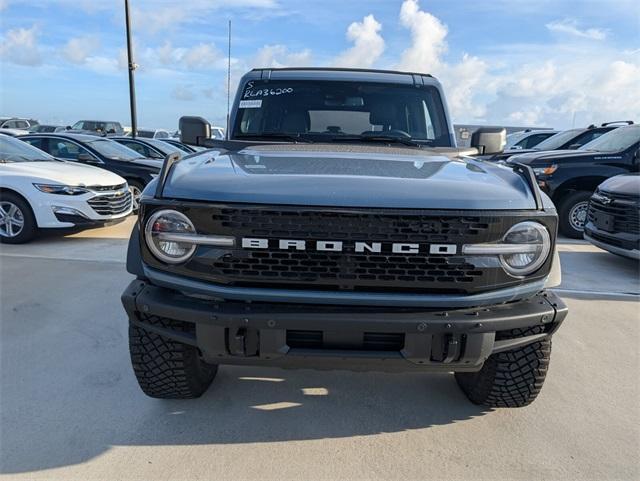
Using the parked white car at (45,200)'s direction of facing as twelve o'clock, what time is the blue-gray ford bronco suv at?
The blue-gray ford bronco suv is roughly at 1 o'clock from the parked white car.

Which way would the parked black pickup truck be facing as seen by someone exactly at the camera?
facing the viewer and to the left of the viewer

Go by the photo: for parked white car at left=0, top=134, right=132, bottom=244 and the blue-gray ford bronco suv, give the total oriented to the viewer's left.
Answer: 0

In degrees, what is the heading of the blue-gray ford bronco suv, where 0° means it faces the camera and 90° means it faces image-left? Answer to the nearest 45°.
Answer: approximately 0°

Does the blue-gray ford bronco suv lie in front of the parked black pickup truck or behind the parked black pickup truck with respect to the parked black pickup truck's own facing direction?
in front

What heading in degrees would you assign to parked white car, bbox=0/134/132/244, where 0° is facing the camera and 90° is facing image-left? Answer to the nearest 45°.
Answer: approximately 315°

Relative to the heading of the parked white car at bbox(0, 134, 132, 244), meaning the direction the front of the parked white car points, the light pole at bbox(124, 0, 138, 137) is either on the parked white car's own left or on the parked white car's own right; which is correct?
on the parked white car's own left

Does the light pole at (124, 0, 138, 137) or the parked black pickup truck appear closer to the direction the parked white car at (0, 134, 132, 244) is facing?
the parked black pickup truck

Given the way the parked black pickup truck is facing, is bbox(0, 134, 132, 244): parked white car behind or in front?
in front

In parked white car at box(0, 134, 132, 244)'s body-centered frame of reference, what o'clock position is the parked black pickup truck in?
The parked black pickup truck is roughly at 11 o'clock from the parked white car.

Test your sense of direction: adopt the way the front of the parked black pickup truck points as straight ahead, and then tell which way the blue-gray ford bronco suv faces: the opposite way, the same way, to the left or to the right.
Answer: to the left

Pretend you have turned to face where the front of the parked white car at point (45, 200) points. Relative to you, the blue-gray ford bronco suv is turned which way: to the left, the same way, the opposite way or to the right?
to the right

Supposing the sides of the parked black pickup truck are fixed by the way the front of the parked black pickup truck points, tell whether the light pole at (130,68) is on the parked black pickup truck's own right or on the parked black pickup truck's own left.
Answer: on the parked black pickup truck's own right
